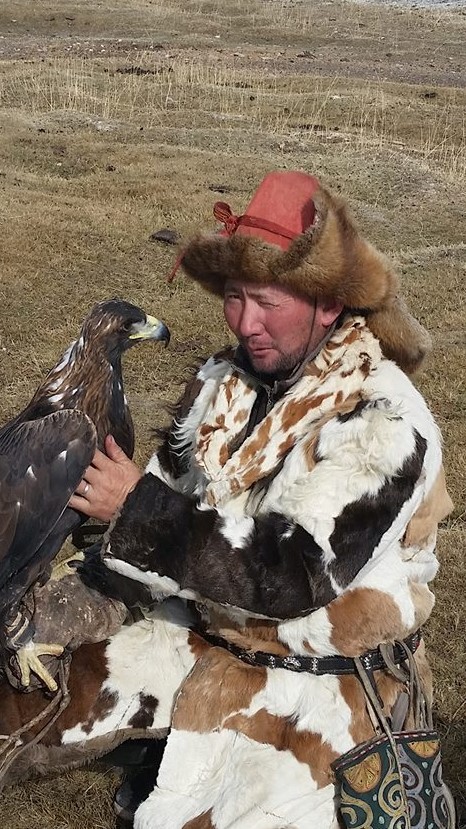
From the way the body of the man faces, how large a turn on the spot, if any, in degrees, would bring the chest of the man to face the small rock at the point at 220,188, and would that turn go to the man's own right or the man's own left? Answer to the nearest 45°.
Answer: approximately 135° to the man's own right

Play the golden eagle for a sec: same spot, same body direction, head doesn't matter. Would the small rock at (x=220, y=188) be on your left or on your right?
on your left

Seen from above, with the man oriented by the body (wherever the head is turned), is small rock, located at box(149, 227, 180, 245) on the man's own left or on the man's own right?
on the man's own right

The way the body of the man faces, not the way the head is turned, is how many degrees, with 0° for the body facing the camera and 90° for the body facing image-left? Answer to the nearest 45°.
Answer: approximately 45°
